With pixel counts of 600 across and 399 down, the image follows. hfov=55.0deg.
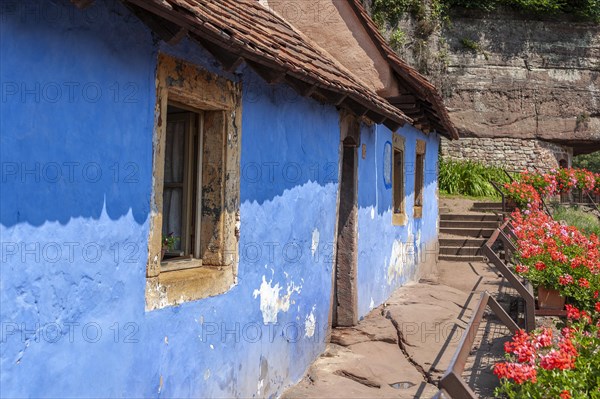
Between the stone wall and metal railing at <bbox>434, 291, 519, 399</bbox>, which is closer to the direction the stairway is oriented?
the metal railing

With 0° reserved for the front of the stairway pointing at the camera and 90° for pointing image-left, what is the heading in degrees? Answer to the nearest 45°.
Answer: approximately 0°

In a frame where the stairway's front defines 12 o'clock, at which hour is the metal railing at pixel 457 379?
The metal railing is roughly at 12 o'clock from the stairway.

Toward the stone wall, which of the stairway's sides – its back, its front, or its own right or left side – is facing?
back

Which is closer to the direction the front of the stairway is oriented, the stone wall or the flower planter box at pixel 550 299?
the flower planter box

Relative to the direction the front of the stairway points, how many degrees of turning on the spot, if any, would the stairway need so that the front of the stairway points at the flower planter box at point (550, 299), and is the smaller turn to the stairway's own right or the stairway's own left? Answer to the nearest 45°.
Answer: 0° — it already faces it

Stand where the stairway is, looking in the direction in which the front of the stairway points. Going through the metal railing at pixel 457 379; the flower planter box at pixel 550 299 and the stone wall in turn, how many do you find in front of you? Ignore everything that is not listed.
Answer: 2
